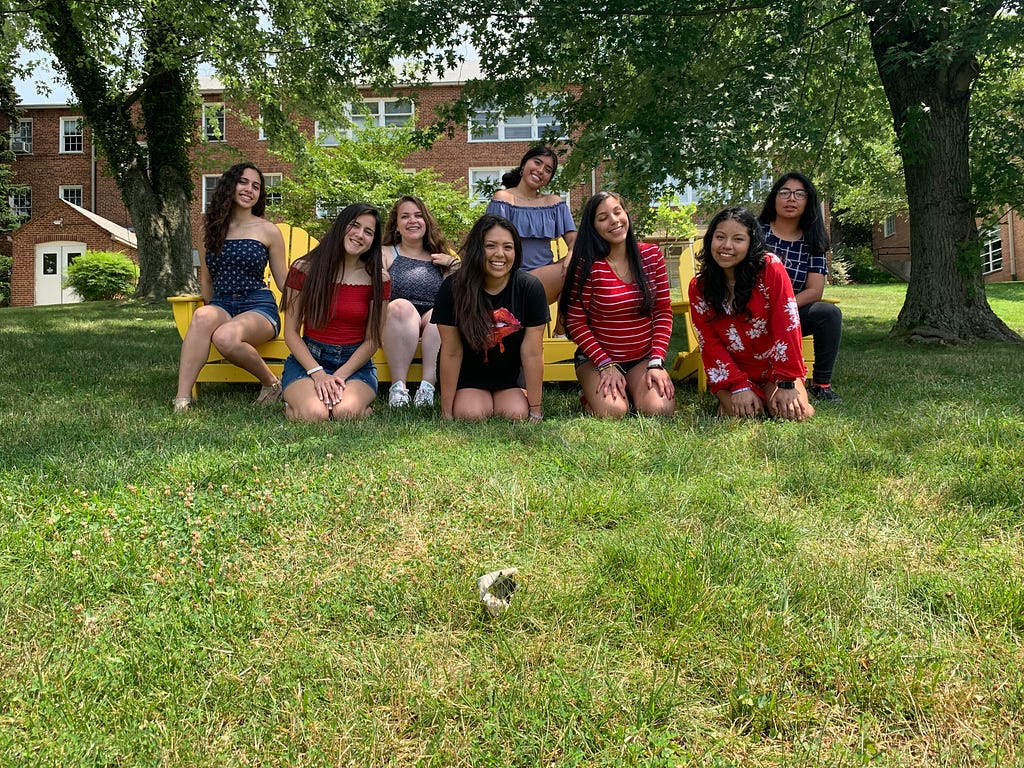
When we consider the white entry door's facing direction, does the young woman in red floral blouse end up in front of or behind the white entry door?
in front

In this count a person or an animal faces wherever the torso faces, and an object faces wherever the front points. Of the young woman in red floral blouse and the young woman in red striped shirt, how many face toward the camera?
2

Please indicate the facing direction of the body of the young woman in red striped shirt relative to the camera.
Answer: toward the camera

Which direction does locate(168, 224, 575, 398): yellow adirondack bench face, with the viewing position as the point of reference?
facing the viewer

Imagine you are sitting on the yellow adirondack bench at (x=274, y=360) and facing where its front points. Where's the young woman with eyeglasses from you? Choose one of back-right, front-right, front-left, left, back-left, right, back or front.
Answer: left

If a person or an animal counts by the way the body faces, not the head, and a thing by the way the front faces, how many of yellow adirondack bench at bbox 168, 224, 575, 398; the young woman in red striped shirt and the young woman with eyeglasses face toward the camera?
3

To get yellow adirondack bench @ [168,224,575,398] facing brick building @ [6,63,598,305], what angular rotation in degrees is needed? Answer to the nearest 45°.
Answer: approximately 180°

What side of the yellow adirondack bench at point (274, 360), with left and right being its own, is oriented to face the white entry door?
back

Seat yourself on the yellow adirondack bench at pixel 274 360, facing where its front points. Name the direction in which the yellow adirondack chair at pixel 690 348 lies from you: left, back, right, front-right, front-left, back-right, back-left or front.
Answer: left

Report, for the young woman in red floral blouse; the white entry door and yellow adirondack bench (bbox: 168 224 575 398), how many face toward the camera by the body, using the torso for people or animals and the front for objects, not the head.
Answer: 3
